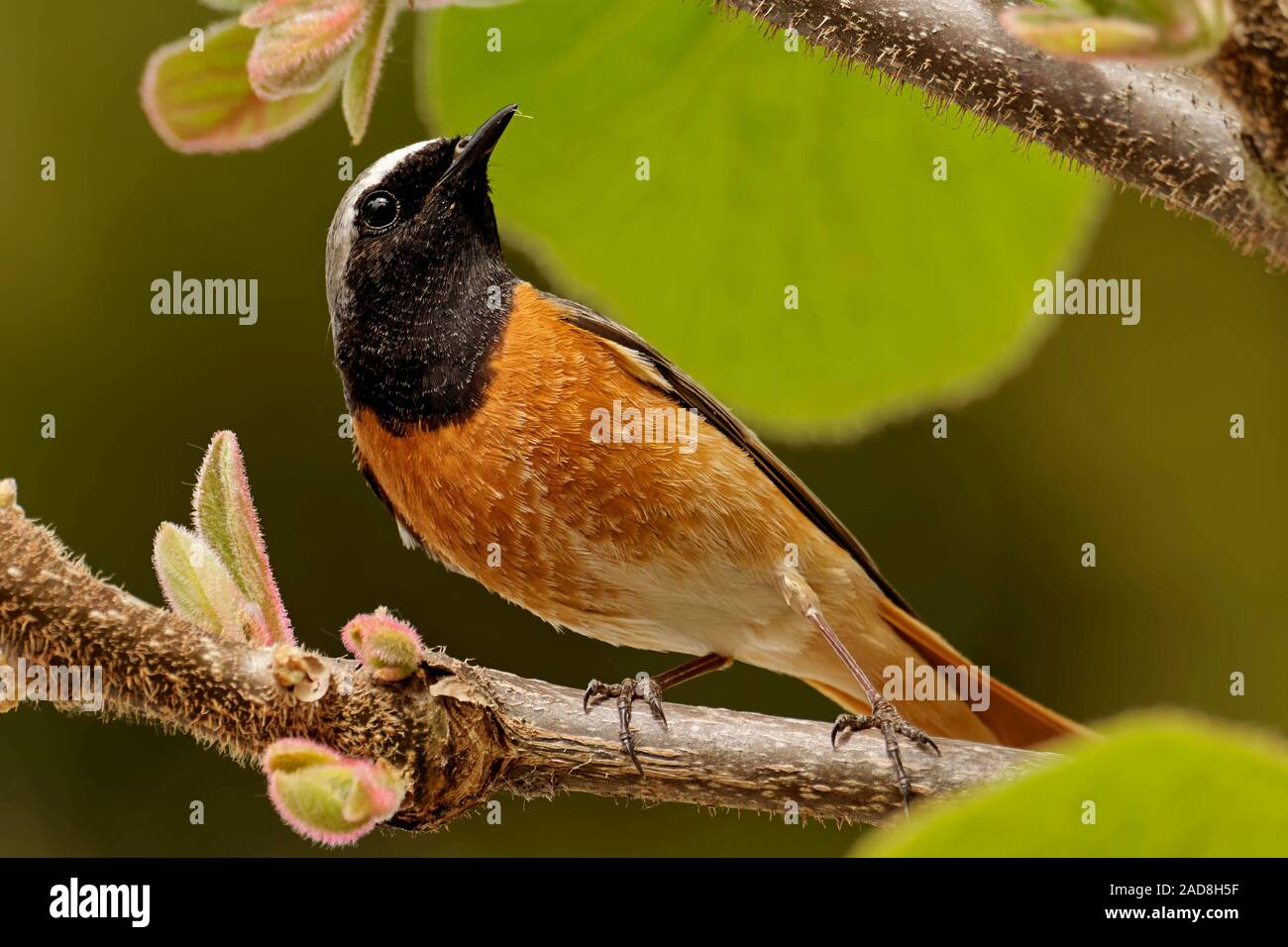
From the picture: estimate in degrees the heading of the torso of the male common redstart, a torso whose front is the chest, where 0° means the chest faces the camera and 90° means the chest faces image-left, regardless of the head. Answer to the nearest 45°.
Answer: approximately 45°

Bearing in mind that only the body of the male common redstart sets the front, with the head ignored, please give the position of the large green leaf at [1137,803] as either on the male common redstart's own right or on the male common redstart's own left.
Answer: on the male common redstart's own left

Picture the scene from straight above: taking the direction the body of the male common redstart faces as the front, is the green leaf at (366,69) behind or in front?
in front

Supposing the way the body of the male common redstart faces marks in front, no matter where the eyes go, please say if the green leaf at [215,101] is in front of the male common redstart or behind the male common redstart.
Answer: in front
